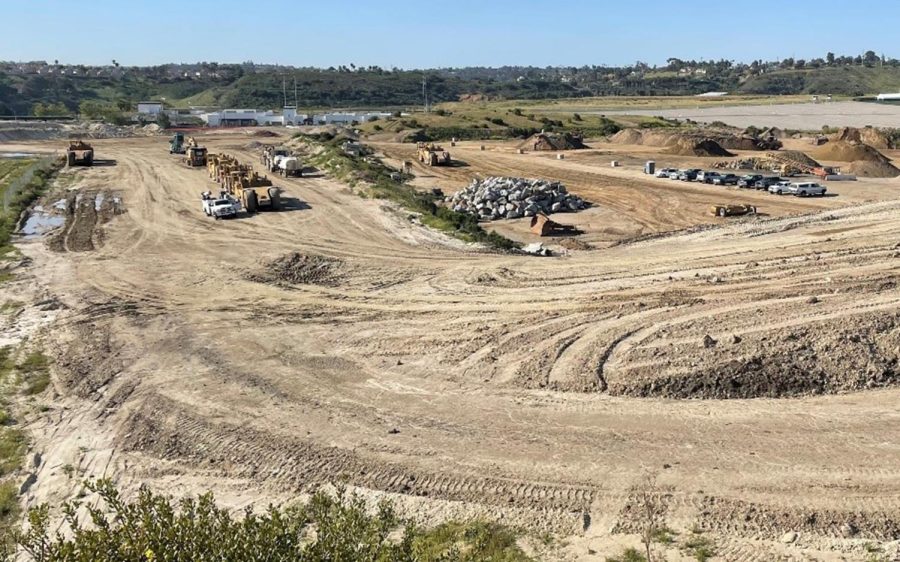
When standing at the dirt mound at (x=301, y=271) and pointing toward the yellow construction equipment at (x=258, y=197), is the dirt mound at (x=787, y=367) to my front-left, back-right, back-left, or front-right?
back-right

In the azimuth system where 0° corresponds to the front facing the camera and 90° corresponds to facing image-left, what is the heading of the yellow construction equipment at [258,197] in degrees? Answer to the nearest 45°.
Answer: approximately 180°

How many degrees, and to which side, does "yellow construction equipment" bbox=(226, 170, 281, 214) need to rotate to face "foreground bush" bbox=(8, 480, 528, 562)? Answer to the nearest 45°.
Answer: approximately 45° to its right

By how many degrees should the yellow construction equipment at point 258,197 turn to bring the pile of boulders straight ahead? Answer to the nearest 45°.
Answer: approximately 90° to its right
